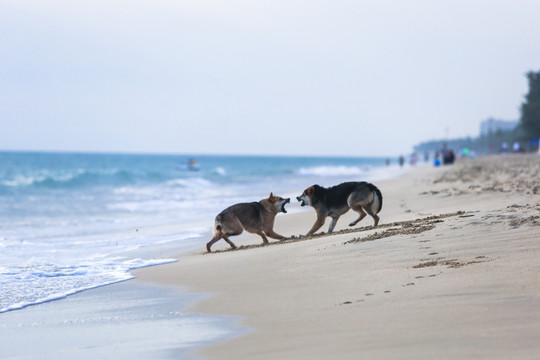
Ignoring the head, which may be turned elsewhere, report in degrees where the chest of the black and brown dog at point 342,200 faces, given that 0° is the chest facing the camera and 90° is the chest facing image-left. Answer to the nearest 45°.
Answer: approximately 90°

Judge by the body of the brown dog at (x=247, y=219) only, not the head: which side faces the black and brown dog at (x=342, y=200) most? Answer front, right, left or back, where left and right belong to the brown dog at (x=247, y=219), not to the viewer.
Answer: front

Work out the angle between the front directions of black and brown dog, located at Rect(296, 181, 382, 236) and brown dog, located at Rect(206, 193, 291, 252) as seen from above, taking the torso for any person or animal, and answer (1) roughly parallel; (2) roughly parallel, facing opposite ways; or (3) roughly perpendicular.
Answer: roughly parallel, facing opposite ways

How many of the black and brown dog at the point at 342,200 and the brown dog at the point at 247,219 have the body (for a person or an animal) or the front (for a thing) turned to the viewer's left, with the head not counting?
1

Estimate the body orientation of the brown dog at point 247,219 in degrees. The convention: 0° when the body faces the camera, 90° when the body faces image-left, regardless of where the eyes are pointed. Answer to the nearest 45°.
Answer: approximately 270°

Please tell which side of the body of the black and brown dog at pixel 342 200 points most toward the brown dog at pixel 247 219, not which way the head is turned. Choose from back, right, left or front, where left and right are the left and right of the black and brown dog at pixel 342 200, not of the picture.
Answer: front

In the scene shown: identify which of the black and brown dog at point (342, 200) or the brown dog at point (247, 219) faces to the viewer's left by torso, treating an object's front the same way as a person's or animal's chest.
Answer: the black and brown dog at point (342, 200)

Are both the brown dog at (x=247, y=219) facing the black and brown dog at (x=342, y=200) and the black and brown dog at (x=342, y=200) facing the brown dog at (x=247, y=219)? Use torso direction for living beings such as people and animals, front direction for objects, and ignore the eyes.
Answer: yes
